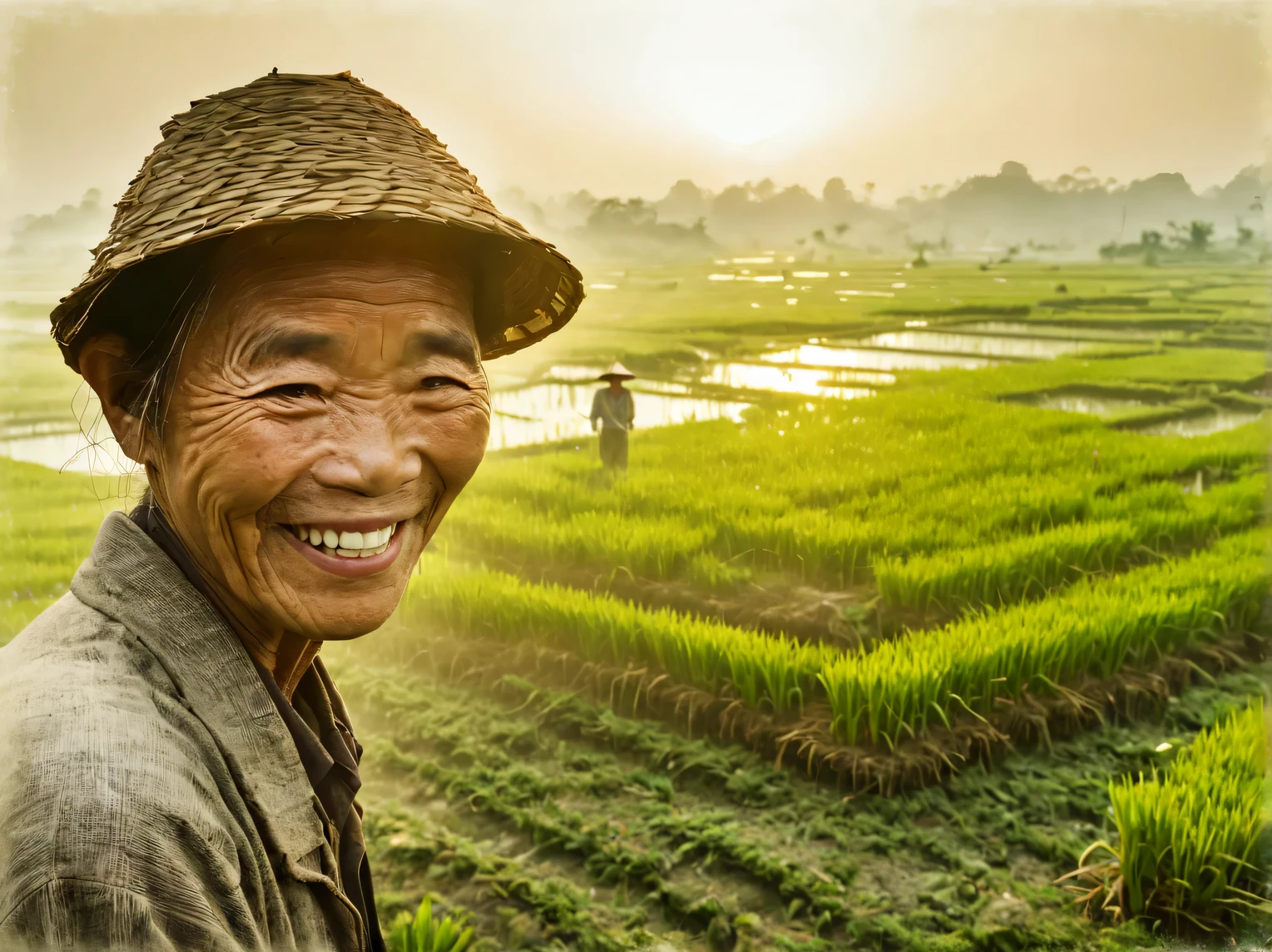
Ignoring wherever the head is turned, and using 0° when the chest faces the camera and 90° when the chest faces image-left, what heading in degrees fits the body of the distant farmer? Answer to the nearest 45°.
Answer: approximately 0°

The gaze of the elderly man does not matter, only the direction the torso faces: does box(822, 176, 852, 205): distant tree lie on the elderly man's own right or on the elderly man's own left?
on the elderly man's own left

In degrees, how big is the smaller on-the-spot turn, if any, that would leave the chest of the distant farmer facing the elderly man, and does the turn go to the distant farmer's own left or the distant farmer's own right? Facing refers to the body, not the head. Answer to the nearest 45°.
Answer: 0° — they already face them

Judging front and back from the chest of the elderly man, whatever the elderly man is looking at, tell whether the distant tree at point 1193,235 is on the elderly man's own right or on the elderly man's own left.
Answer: on the elderly man's own left

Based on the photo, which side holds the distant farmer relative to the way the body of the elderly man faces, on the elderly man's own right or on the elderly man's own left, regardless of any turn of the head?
on the elderly man's own left

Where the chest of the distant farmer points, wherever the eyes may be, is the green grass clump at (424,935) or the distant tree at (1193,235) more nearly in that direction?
the green grass clump

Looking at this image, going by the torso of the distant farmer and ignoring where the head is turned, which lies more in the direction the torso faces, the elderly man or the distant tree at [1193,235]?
the elderly man
